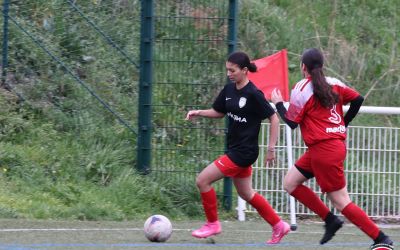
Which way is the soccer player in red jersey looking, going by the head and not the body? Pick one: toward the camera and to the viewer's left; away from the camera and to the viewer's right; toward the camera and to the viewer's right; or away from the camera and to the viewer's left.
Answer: away from the camera and to the viewer's left

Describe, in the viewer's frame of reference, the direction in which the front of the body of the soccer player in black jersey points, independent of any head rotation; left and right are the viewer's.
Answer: facing the viewer and to the left of the viewer

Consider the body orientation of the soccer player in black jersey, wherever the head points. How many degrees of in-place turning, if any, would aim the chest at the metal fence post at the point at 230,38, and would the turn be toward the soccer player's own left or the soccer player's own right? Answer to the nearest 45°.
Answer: approximately 135° to the soccer player's own right

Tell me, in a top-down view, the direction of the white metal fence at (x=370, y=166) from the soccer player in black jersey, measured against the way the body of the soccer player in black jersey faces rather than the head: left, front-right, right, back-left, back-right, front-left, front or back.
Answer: back

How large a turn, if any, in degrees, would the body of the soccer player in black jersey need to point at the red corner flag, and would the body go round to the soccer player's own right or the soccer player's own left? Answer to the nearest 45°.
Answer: approximately 135° to the soccer player's own right

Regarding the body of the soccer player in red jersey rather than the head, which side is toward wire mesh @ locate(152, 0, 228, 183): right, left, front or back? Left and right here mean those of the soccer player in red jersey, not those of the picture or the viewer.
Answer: front

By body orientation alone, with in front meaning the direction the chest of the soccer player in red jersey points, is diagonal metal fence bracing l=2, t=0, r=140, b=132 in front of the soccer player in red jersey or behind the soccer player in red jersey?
in front

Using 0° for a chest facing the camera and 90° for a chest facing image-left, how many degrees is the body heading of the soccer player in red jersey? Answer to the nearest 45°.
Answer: approximately 135°

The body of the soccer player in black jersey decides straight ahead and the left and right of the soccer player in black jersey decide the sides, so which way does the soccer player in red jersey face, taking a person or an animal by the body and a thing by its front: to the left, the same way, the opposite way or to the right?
to the right
